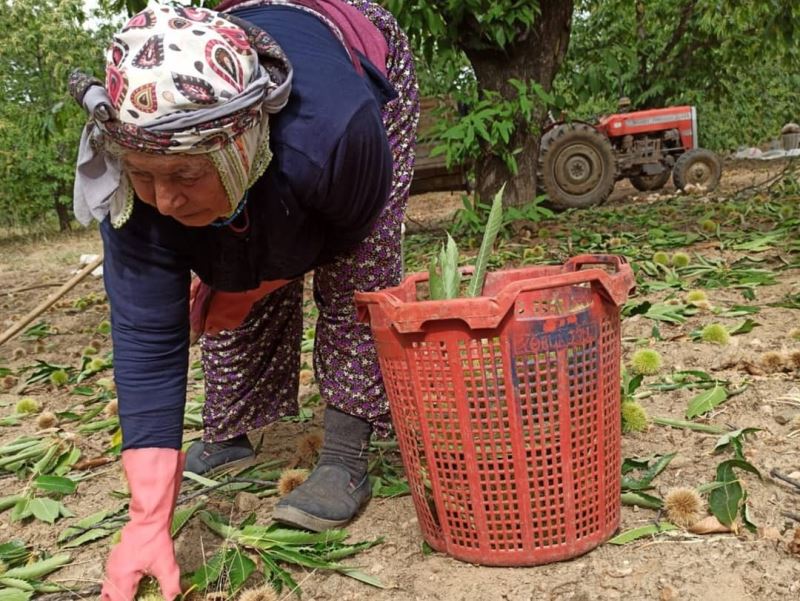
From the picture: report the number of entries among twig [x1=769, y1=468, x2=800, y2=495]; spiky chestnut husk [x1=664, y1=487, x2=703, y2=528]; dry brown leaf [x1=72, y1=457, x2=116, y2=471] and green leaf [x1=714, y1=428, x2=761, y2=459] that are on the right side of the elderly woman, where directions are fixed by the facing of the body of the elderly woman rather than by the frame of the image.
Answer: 1

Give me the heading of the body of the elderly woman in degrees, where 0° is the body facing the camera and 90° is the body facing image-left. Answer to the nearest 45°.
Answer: approximately 45°

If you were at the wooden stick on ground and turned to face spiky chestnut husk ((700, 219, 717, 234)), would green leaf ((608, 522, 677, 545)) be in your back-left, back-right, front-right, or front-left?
front-right

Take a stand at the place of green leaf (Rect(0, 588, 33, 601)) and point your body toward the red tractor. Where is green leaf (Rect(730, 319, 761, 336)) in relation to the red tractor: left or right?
right

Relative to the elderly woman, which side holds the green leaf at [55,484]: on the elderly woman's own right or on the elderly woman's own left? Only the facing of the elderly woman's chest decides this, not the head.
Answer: on the elderly woman's own right

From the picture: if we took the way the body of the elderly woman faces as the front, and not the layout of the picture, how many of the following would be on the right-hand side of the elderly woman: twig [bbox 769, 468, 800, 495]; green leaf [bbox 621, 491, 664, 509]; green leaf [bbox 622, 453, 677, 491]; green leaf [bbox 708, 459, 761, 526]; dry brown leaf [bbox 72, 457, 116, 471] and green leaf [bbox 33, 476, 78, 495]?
2

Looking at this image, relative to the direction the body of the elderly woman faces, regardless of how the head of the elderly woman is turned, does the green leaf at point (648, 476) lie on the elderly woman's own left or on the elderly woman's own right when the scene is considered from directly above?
on the elderly woman's own left

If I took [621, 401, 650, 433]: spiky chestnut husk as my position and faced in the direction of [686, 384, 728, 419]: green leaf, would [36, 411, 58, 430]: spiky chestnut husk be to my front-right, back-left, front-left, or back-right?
back-left

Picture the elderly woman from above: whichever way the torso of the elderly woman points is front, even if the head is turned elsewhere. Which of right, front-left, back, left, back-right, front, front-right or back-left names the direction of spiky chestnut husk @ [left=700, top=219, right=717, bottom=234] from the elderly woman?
back
